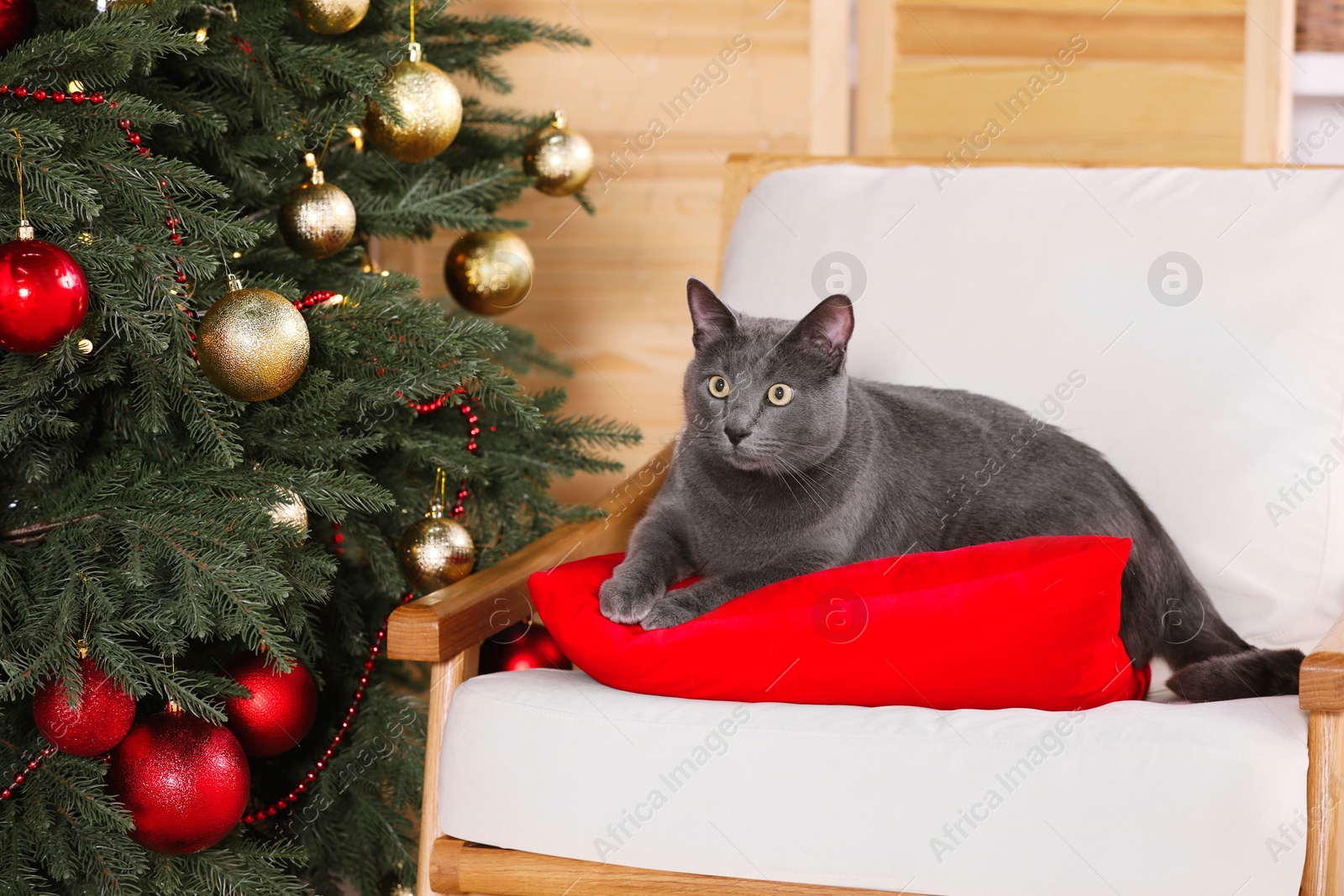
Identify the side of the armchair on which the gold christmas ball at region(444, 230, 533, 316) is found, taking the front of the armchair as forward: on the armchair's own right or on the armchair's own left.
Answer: on the armchair's own right

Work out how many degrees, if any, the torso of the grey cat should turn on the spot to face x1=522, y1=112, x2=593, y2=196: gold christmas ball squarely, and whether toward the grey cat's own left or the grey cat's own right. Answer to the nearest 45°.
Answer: approximately 90° to the grey cat's own right

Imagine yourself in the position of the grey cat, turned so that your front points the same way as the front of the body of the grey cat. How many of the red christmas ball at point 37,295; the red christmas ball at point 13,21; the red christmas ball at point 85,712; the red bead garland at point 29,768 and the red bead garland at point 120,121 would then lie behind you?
0

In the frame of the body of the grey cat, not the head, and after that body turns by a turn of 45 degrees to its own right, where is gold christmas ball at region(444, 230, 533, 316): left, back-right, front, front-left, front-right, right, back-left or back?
front-right

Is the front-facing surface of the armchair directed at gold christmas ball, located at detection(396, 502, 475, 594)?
no

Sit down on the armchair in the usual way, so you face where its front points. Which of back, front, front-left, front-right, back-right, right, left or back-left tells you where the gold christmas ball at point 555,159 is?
right

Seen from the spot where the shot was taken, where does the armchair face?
facing the viewer and to the left of the viewer

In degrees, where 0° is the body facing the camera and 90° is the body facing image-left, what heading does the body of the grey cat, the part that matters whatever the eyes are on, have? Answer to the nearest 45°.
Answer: approximately 45°
